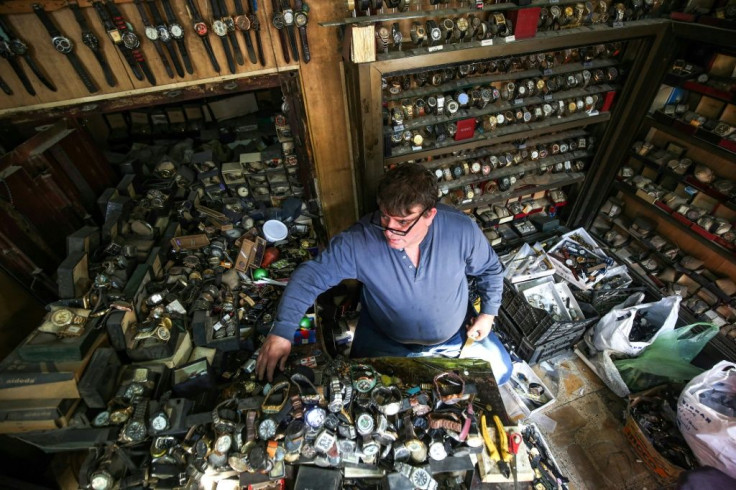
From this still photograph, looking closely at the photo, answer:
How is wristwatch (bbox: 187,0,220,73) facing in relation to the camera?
toward the camera

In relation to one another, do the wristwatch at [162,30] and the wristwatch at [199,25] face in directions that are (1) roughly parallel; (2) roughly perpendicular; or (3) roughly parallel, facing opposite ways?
roughly parallel

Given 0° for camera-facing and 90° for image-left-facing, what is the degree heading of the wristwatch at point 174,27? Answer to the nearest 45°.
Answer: approximately 0°

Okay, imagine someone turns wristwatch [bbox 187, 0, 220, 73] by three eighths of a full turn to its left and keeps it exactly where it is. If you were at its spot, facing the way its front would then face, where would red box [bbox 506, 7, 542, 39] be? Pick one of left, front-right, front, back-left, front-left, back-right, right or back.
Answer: front-right

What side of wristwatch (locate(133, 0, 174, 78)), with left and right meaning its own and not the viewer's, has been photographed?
front

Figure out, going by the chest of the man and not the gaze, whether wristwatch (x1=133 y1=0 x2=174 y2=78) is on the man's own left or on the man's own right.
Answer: on the man's own right

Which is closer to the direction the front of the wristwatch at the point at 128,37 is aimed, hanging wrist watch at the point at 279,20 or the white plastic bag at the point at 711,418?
the white plastic bag

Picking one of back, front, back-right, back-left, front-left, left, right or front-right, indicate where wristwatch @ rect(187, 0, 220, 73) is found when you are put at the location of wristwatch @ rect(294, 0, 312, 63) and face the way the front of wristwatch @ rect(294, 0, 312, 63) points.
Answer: right

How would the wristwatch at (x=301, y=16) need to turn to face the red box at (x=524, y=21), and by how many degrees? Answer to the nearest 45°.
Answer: approximately 90° to its left

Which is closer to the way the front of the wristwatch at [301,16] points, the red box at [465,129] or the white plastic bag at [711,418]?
the white plastic bag

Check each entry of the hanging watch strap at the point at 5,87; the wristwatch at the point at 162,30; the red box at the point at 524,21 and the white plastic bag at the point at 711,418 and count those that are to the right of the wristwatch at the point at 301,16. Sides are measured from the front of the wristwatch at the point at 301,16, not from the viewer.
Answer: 2

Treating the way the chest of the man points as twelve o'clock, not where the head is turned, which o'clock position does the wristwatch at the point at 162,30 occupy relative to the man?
The wristwatch is roughly at 4 o'clock from the man.

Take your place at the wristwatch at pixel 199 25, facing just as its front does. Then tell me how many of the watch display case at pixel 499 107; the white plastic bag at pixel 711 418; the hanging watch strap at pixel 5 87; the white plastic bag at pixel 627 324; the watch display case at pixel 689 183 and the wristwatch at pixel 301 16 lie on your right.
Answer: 1

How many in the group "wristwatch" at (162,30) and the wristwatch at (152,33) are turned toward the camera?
2

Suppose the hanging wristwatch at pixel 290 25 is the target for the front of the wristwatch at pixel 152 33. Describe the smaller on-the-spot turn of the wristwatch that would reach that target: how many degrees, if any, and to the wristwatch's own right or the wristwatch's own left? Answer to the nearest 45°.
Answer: approximately 90° to the wristwatch's own left

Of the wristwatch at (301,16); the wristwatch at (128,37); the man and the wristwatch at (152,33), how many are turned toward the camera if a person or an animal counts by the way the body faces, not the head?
4

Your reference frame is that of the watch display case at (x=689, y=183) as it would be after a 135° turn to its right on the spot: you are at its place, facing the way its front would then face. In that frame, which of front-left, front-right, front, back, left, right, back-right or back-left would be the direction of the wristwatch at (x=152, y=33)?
back-left

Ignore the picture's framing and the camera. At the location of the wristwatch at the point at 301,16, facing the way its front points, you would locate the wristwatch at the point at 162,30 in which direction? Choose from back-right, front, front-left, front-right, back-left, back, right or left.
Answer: right

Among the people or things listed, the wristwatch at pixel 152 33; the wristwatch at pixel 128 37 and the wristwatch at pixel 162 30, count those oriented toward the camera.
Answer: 3

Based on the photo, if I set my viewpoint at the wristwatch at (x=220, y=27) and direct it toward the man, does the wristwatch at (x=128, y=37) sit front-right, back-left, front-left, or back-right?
back-right

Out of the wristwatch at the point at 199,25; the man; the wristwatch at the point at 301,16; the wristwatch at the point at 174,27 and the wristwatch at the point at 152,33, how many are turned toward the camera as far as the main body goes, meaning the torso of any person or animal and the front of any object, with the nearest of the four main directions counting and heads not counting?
5

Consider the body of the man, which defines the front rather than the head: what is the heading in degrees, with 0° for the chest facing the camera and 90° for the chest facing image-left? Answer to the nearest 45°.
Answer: approximately 0°
